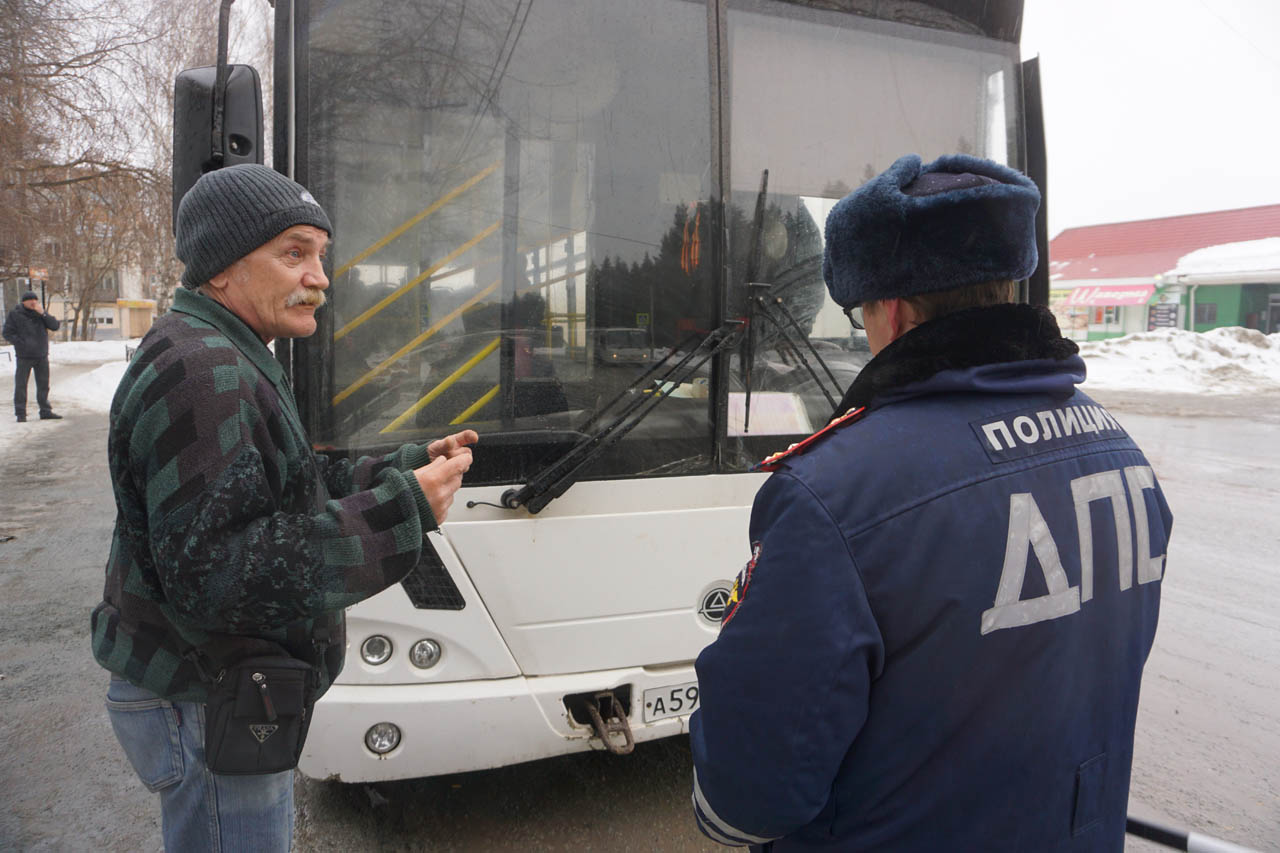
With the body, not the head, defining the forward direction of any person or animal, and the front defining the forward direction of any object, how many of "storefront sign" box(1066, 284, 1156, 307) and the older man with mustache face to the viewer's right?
1

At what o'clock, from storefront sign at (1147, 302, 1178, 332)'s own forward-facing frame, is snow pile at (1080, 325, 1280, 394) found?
The snow pile is roughly at 12 o'clock from the storefront sign.

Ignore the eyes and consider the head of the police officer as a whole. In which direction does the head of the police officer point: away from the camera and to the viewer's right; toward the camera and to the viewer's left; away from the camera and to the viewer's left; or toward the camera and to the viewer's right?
away from the camera and to the viewer's left

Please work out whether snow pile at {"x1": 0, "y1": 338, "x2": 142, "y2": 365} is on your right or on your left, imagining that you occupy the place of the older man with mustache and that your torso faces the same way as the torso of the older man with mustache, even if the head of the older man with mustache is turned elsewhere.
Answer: on your left

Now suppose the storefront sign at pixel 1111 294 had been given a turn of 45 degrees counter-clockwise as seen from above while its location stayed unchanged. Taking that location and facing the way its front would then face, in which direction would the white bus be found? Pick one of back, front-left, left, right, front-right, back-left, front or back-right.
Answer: front-right

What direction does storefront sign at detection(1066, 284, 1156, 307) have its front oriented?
toward the camera

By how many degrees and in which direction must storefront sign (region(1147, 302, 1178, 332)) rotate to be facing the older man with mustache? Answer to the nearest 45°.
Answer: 0° — it already faces them

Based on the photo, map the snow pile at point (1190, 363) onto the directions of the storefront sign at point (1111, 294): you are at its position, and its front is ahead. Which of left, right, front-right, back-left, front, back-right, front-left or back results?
front

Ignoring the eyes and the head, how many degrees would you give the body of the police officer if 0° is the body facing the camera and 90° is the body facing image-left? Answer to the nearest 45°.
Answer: approximately 135°

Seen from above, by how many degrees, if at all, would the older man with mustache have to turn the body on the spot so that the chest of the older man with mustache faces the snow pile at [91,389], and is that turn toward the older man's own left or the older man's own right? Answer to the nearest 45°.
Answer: approximately 90° to the older man's own left

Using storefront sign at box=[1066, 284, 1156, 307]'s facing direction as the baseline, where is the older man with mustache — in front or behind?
in front

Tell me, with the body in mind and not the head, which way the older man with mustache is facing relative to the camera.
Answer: to the viewer's right

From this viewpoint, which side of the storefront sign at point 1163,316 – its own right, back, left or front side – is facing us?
front
